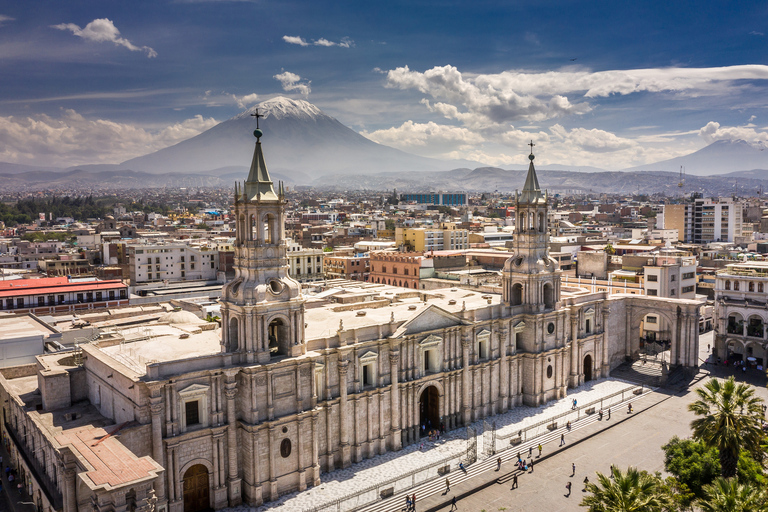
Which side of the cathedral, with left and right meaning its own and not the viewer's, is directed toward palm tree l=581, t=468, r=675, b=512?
front

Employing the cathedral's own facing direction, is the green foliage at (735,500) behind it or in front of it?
in front

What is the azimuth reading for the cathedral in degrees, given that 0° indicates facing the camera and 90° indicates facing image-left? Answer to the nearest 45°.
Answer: approximately 315°

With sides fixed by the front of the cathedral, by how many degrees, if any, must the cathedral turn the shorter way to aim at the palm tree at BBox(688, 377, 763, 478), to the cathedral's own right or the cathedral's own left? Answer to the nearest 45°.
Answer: approximately 45° to the cathedral's own left
